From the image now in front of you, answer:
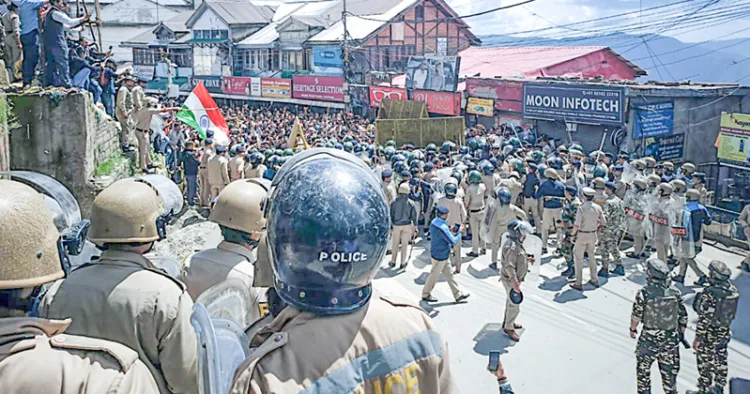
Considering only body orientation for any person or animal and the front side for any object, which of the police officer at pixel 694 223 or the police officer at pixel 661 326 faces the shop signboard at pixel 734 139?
the police officer at pixel 661 326

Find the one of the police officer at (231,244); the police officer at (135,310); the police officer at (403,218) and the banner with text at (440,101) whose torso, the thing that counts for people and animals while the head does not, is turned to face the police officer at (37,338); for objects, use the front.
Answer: the banner with text

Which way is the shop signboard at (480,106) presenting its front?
toward the camera

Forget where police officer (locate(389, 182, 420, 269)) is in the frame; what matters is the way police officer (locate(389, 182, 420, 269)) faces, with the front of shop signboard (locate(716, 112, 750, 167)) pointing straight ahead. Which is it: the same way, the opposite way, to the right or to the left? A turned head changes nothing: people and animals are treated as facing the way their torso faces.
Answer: the opposite way

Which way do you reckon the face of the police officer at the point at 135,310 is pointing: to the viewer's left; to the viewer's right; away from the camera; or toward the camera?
away from the camera

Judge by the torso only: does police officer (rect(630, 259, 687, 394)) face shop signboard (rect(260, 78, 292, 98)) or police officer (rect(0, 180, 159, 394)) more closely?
the shop signboard

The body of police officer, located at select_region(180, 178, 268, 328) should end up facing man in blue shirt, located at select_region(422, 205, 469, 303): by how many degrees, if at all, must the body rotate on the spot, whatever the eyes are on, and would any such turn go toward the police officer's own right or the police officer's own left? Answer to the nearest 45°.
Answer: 0° — they already face them

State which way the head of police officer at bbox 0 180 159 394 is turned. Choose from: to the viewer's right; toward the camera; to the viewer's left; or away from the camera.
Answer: away from the camera

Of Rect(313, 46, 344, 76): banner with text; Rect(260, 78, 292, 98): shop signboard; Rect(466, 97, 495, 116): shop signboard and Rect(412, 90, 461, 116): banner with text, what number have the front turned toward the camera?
4

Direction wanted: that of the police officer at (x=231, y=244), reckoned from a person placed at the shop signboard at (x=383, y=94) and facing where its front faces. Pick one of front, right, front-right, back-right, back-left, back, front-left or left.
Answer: front

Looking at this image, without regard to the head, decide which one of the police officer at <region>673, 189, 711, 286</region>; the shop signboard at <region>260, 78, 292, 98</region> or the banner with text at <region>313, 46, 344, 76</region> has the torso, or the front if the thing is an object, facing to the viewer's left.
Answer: the police officer

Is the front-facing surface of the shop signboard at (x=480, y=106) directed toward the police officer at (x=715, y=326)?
yes

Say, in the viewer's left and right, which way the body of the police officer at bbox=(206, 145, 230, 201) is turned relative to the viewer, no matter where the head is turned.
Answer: facing away from the viewer and to the right of the viewer

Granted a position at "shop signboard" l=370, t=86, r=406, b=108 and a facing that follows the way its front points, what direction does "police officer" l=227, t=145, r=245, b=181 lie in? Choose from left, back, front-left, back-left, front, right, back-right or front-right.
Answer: front

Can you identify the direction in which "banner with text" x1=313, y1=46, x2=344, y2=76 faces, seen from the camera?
facing the viewer

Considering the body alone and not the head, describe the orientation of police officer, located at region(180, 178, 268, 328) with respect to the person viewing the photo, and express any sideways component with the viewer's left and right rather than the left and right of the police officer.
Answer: facing away from the viewer and to the right of the viewer

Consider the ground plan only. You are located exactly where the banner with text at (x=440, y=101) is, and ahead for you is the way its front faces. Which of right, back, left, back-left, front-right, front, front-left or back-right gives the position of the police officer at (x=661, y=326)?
front

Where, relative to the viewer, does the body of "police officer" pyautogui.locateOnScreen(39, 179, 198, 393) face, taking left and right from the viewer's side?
facing away from the viewer and to the right of the viewer

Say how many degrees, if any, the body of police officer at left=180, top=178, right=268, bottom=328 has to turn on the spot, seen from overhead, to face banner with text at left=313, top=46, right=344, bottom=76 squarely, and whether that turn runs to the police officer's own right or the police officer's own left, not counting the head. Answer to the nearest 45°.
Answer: approximately 45° to the police officer's own left

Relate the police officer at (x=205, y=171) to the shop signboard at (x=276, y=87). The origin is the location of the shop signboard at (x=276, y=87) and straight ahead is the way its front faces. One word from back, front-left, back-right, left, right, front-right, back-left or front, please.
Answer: front

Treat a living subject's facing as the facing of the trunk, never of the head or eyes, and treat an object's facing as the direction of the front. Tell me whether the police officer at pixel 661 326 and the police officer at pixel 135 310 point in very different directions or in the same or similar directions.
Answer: same or similar directions
